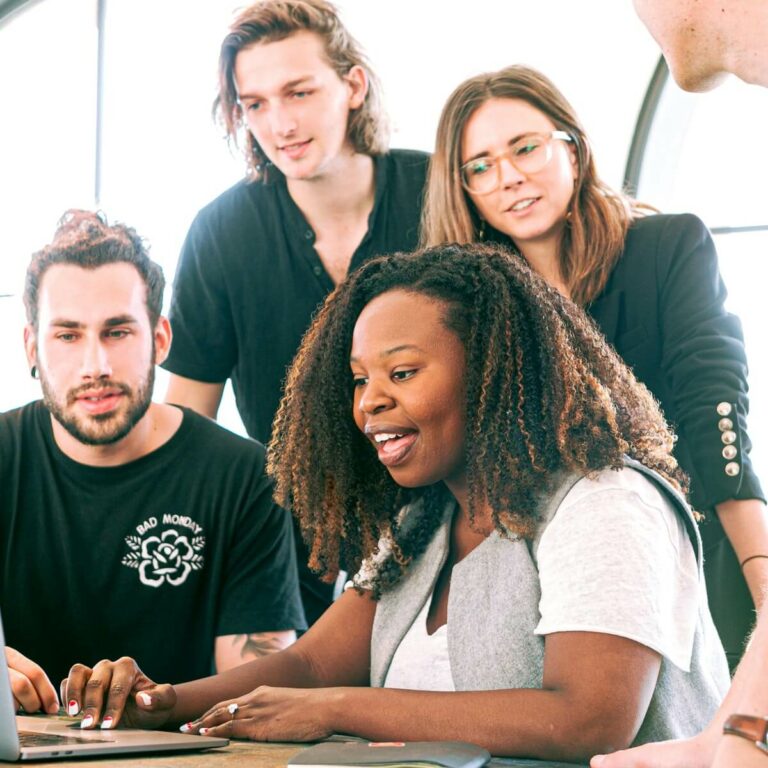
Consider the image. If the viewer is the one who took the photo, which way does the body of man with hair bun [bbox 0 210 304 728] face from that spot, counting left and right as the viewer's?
facing the viewer

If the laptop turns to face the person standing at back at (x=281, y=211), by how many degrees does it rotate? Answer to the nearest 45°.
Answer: approximately 90° to its left

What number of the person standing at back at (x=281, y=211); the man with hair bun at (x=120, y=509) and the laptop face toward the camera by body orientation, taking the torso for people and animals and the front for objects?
2

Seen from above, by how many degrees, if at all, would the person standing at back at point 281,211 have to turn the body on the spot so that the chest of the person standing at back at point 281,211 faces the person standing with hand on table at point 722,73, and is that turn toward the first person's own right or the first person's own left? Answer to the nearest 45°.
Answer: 0° — they already face them

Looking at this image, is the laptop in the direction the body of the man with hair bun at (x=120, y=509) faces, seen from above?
yes

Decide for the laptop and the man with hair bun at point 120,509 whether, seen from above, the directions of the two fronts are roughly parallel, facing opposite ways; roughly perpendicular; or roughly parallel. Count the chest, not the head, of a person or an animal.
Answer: roughly perpendicular

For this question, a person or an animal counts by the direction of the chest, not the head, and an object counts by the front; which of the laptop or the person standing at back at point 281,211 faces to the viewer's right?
the laptop

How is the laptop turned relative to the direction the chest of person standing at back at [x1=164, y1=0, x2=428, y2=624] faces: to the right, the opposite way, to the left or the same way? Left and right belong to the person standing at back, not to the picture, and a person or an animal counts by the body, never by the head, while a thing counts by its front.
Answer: to the left

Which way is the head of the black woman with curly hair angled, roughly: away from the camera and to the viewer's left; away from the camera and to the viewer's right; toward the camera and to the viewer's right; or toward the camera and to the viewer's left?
toward the camera and to the viewer's left

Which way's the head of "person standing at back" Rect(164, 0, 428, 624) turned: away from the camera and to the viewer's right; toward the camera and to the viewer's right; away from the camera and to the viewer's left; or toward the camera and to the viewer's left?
toward the camera and to the viewer's left

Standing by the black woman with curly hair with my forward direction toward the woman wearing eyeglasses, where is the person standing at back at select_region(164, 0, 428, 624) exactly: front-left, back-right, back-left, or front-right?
front-left

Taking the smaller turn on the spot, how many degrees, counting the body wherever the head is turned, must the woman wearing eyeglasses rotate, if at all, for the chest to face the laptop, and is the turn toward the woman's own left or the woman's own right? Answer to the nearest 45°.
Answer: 0° — they already face it

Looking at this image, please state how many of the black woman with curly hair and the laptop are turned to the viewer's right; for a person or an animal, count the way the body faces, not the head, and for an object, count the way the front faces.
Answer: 1

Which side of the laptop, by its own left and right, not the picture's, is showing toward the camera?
right

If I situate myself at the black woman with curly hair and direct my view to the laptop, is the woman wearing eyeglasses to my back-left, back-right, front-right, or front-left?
back-right

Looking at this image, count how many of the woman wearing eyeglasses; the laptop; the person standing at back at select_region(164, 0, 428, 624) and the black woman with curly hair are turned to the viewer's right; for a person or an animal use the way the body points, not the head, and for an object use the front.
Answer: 1

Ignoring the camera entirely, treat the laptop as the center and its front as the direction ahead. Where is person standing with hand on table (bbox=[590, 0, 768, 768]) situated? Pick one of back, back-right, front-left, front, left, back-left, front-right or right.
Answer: front-right
